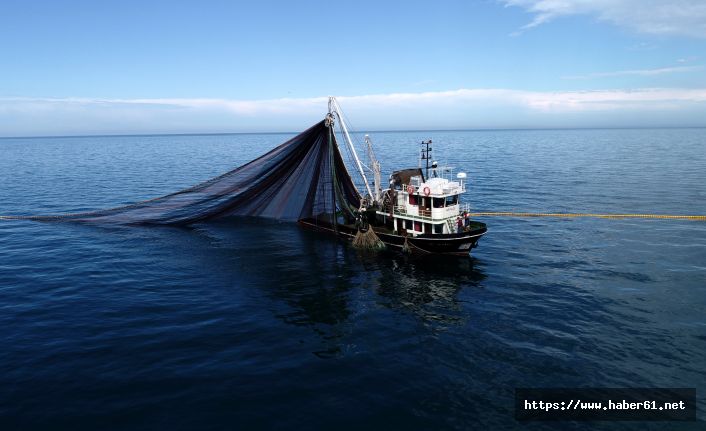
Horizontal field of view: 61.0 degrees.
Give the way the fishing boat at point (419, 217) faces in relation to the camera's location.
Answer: facing the viewer and to the right of the viewer
